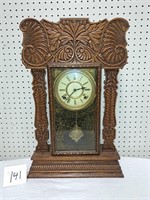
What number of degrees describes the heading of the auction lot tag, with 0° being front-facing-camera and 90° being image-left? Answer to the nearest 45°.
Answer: approximately 0°

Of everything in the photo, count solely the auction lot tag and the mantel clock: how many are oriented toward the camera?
2
